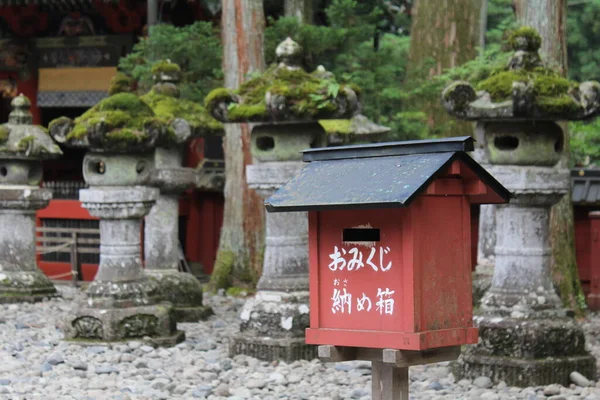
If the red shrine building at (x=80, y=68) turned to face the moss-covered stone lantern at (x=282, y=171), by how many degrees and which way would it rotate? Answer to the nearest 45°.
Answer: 0° — it already faces it

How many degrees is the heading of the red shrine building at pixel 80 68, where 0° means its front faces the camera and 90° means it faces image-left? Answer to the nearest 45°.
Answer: approximately 0°

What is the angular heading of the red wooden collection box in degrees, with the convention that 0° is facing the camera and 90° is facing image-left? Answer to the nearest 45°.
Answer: approximately 45°

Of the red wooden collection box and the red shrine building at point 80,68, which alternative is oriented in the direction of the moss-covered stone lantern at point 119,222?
the red shrine building

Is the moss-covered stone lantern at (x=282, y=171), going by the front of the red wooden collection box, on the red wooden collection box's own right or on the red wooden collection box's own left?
on the red wooden collection box's own right

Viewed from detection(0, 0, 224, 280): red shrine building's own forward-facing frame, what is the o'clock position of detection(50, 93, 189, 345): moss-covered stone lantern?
The moss-covered stone lantern is roughly at 12 o'clock from the red shrine building.

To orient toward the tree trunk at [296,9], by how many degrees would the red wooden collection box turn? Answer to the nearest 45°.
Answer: approximately 135° to its right

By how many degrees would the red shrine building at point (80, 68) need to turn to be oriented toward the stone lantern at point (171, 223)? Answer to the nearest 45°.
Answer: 0° — it already faces it

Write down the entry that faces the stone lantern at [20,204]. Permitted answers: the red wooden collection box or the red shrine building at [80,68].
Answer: the red shrine building

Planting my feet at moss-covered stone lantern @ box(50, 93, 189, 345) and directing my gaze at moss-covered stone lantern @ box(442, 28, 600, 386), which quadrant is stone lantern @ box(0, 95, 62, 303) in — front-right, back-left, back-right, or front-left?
back-left

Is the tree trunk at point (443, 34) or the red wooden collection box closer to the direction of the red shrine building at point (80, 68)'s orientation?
the red wooden collection box
